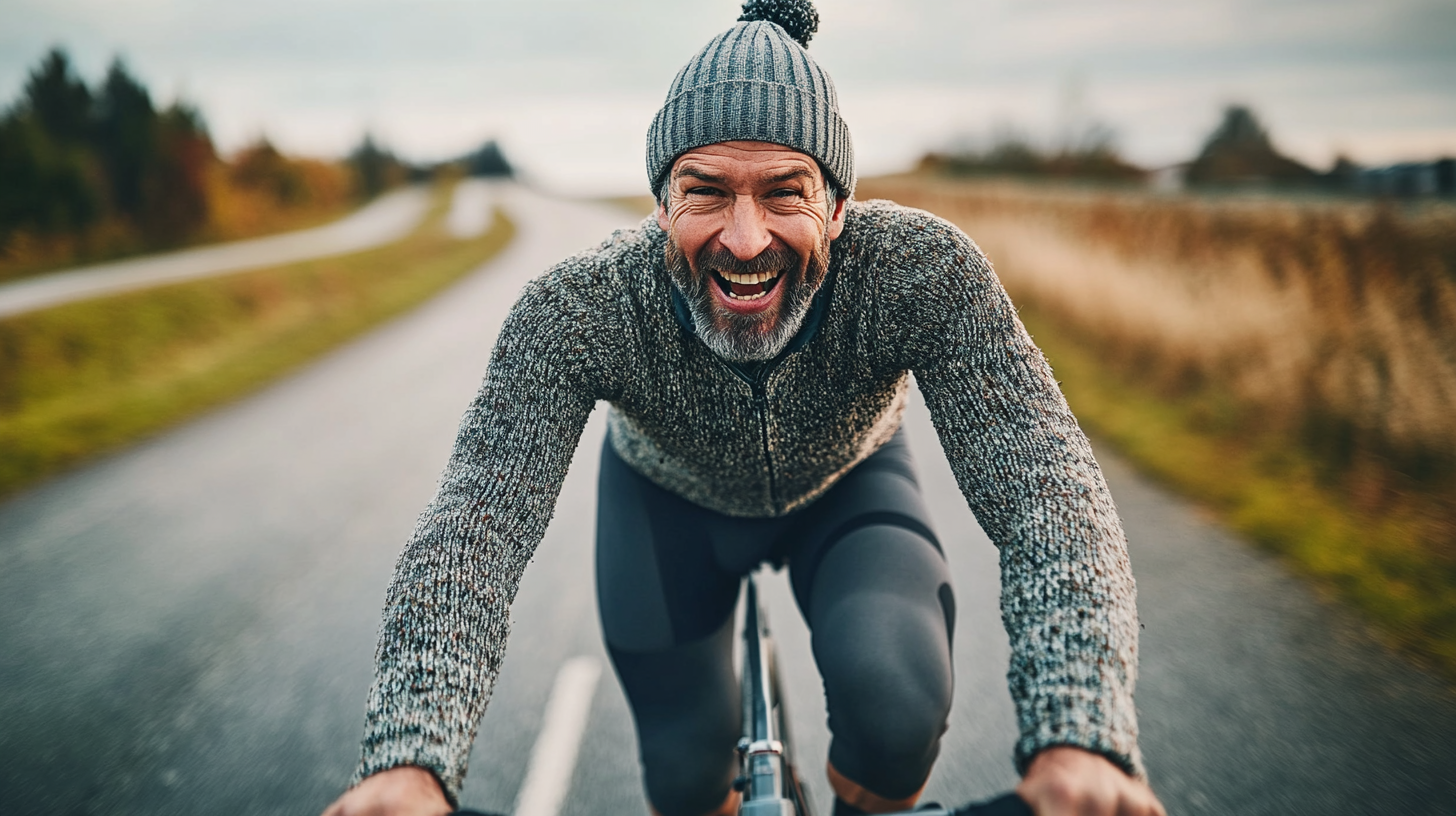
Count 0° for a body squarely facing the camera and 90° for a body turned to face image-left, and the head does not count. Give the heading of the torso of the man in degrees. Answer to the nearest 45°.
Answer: approximately 0°

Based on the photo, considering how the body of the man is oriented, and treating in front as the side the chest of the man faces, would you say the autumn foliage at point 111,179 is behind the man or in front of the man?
behind

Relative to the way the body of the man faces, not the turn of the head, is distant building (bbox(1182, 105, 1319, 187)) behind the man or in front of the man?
behind

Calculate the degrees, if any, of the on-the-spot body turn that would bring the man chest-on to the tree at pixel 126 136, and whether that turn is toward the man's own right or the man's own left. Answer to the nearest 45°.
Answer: approximately 135° to the man's own right

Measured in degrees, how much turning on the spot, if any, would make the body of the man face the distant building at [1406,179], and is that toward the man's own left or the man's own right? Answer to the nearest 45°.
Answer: approximately 135° to the man's own left
